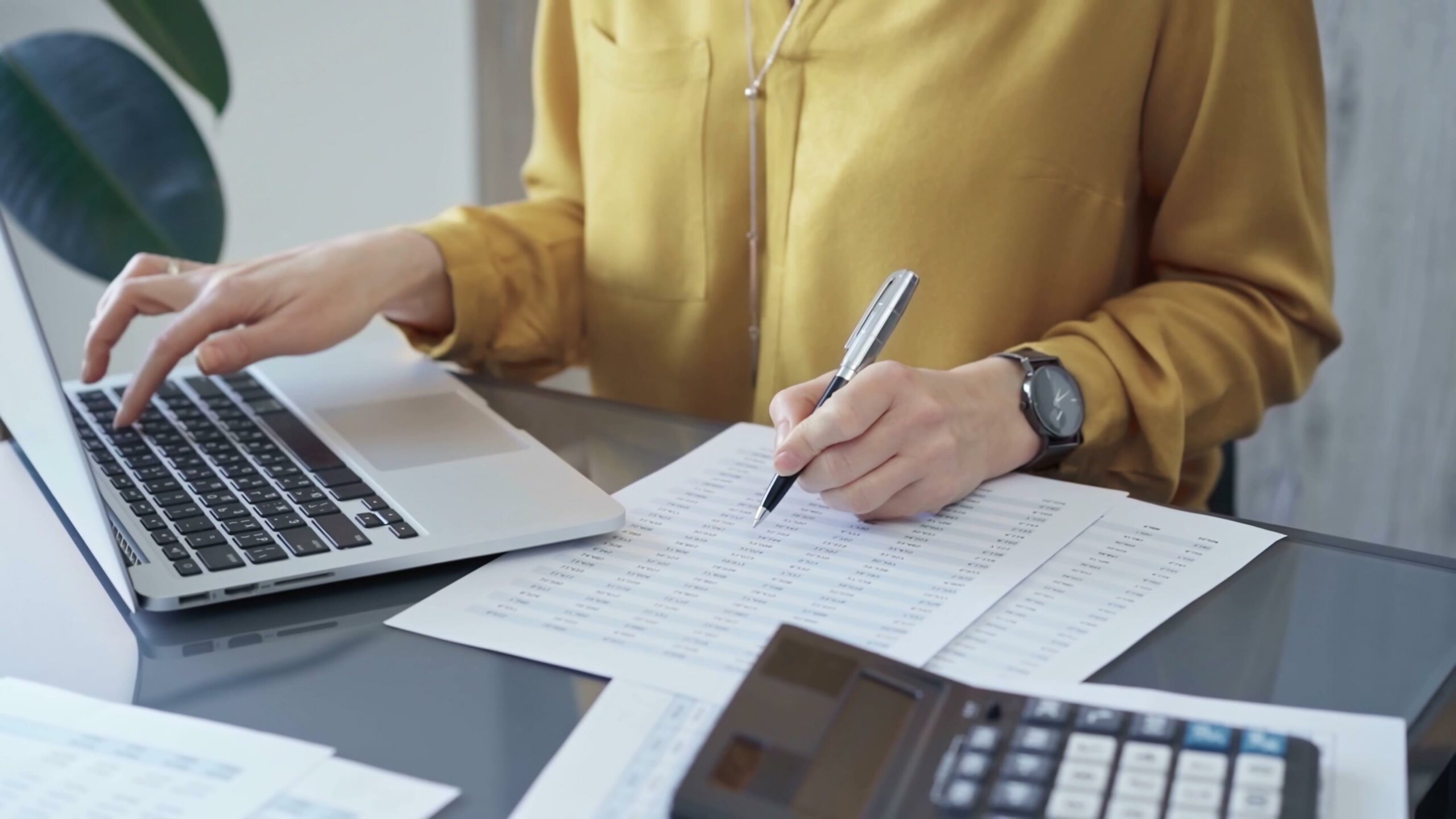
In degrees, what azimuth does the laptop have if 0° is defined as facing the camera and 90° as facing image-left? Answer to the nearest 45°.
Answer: approximately 225°

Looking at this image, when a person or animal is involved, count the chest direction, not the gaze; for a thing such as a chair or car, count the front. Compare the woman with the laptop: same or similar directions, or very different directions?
very different directions

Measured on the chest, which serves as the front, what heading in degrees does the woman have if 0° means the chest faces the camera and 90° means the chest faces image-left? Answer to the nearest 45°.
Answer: approximately 45°

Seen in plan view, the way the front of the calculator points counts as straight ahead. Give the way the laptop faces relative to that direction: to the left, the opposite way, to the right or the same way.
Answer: to the left
